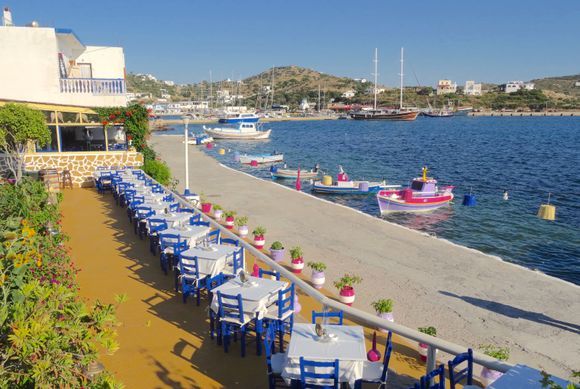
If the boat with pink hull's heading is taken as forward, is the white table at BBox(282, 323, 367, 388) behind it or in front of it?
in front

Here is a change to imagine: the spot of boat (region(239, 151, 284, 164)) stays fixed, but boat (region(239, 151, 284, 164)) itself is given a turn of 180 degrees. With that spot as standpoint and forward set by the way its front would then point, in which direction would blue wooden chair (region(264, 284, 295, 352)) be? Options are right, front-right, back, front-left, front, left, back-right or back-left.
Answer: right

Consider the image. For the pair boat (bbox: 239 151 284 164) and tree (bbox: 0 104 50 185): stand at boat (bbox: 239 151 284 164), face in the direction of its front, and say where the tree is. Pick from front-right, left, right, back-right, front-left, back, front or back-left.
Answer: back-right

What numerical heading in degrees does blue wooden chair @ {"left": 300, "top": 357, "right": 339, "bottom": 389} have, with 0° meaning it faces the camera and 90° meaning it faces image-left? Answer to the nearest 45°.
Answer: approximately 180°

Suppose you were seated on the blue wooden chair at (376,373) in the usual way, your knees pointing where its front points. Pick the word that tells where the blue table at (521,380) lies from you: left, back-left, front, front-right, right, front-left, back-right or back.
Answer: back-left

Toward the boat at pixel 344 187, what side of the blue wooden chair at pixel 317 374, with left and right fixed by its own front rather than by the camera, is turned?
front

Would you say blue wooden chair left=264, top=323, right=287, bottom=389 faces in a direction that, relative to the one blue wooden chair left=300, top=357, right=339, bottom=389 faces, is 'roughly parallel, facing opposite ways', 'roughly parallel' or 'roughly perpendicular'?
roughly perpendicular

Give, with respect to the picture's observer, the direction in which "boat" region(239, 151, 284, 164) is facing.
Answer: facing to the left of the viewer

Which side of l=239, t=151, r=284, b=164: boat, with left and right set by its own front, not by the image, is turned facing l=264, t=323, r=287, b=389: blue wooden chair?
left

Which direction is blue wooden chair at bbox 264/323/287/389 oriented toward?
to the viewer's right

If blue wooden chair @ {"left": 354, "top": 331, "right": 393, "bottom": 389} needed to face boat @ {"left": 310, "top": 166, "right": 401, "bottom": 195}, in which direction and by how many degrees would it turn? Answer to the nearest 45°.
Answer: approximately 90° to its right

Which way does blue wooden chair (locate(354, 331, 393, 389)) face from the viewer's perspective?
to the viewer's left

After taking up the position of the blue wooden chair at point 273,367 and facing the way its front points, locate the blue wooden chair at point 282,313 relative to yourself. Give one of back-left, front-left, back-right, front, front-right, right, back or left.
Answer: left

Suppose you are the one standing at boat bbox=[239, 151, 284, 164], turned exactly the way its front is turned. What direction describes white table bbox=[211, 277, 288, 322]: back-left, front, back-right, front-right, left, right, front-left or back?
left
